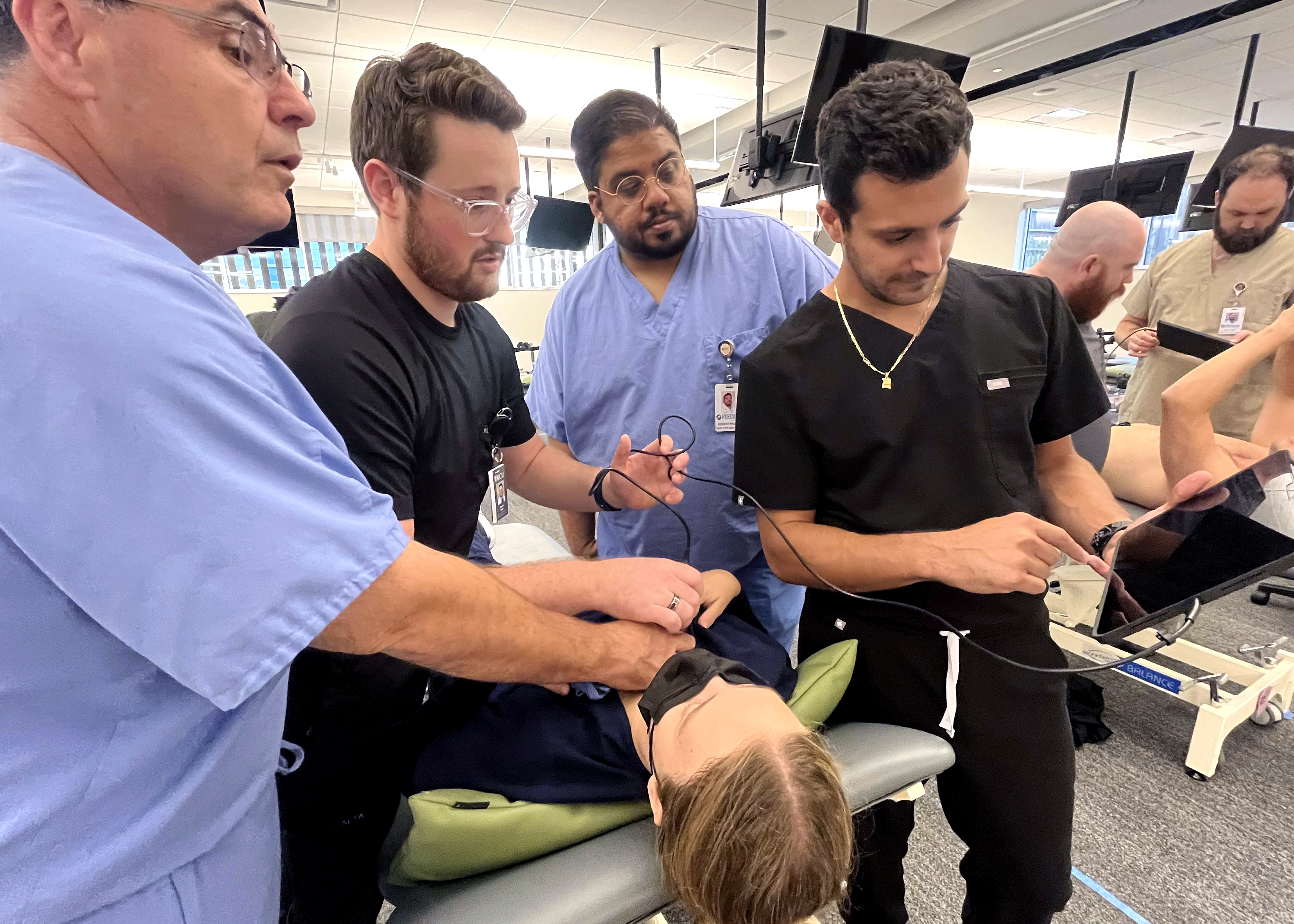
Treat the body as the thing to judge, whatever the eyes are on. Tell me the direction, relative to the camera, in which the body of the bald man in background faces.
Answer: to the viewer's right

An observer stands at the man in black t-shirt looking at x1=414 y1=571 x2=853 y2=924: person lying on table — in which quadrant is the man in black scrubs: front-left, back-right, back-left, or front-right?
front-left

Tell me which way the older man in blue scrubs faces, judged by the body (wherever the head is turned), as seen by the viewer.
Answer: to the viewer's right

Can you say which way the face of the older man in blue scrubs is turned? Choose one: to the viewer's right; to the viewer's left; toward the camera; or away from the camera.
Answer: to the viewer's right

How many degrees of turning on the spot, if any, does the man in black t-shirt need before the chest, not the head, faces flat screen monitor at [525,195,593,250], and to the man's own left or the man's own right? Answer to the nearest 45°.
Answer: approximately 135° to the man's own left

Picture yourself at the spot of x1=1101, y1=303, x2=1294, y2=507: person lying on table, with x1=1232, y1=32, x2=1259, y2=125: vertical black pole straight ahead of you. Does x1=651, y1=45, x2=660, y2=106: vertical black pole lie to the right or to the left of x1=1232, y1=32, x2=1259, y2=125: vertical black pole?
left

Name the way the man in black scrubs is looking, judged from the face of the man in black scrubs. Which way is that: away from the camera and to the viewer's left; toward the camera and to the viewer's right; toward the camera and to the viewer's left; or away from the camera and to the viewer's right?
toward the camera and to the viewer's right

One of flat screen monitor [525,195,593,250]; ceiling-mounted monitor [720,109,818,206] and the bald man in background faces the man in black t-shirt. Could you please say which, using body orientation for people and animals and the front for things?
the flat screen monitor

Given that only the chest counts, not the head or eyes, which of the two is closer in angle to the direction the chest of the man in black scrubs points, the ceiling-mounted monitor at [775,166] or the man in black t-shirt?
the man in black t-shirt

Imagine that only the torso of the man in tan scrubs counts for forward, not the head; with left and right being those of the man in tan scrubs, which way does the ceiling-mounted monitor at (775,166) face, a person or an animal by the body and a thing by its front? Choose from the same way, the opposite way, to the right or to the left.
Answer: the opposite way

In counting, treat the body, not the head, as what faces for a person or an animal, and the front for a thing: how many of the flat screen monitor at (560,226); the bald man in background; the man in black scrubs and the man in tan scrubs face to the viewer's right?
1

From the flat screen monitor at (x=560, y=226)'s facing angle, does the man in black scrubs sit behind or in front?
in front

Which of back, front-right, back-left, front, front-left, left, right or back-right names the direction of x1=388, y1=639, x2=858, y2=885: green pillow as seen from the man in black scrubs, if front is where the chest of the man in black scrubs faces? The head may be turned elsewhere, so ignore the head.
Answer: front-right

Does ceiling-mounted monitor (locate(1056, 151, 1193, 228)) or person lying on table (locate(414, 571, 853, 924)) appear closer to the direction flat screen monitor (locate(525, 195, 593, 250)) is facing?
the person lying on table

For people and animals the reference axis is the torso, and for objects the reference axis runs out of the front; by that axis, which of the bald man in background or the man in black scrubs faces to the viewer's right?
the bald man in background

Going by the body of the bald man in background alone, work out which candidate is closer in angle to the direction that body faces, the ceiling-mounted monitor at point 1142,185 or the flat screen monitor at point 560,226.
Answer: the ceiling-mounted monitor

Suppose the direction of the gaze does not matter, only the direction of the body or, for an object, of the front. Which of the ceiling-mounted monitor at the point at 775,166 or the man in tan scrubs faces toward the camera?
the man in tan scrubs

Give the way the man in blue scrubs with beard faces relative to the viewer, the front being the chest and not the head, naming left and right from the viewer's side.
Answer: facing the viewer

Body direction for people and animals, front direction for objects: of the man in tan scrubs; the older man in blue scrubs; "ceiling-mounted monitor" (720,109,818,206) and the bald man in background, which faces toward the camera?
the man in tan scrubs

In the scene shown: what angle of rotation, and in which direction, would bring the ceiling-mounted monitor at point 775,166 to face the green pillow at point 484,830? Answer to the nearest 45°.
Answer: approximately 135° to its right

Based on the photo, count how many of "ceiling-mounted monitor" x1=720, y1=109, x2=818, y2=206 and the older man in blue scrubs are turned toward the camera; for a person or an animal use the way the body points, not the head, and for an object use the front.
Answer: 0

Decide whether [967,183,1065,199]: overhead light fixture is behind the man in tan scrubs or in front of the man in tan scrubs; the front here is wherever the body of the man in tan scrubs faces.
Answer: behind
